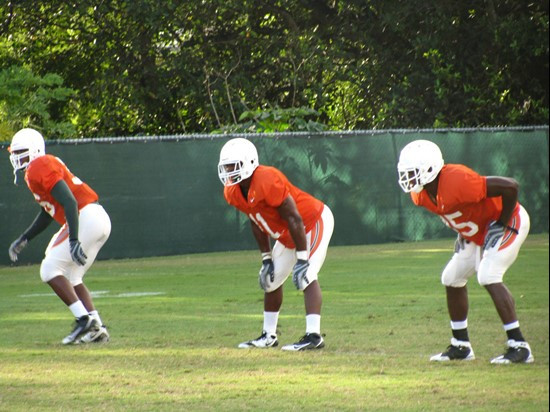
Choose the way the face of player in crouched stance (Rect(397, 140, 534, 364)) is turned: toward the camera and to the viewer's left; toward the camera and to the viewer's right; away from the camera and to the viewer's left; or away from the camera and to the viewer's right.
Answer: toward the camera and to the viewer's left

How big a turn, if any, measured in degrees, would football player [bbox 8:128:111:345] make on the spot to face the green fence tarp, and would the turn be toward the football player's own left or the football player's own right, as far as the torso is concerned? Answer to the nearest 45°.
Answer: approximately 90° to the football player's own right

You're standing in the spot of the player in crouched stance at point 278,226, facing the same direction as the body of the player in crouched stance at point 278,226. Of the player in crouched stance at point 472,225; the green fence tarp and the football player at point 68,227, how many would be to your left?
1

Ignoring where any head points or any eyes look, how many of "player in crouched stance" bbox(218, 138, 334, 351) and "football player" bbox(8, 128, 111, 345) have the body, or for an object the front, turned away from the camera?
0

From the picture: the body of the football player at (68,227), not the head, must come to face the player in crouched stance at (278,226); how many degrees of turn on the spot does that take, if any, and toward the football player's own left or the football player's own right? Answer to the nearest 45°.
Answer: approximately 135° to the football player's own left

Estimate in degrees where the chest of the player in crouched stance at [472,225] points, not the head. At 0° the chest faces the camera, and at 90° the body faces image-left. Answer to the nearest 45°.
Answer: approximately 45°

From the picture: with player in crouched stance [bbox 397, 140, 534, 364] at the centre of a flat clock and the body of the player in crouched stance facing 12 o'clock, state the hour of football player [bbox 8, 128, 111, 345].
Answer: The football player is roughly at 2 o'clock from the player in crouched stance.

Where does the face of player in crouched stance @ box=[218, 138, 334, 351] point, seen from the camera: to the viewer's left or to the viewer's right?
to the viewer's left

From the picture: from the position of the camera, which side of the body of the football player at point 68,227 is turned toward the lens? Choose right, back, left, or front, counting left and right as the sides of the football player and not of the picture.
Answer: left
